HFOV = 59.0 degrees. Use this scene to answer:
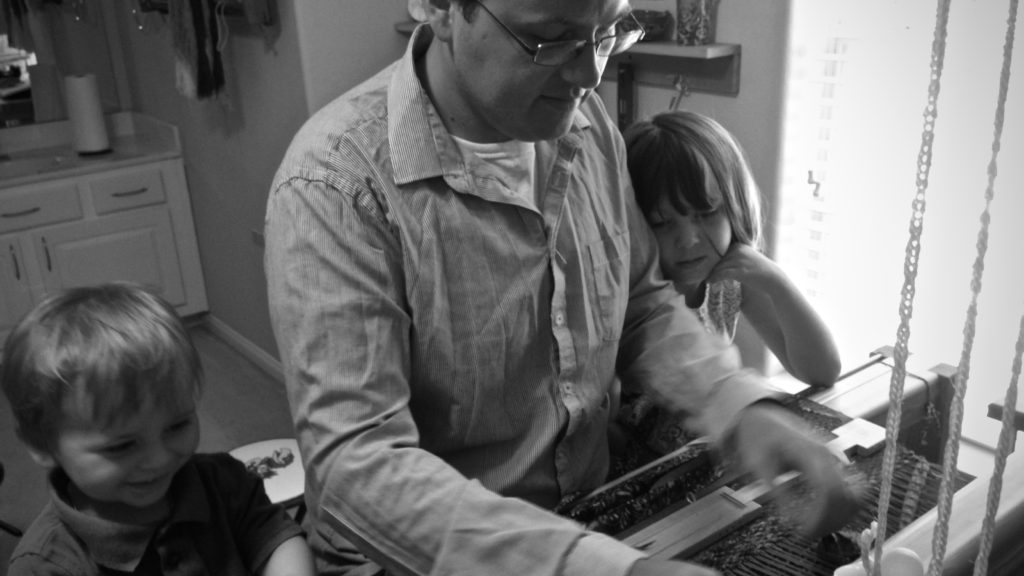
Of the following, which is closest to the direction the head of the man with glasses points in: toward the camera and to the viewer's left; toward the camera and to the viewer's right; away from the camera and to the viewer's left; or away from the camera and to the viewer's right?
toward the camera and to the viewer's right

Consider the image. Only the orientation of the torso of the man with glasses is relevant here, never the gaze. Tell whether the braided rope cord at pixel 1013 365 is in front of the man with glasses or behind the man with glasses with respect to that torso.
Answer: in front

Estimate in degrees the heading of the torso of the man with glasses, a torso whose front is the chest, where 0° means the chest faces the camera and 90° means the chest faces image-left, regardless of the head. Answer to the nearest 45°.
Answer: approximately 315°

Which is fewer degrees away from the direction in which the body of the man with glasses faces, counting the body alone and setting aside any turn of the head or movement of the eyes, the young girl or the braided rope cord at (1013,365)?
the braided rope cord

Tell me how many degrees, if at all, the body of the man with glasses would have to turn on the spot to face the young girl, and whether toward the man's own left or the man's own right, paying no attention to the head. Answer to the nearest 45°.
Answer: approximately 90° to the man's own left

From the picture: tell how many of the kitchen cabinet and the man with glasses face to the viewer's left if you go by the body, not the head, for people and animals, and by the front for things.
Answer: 0

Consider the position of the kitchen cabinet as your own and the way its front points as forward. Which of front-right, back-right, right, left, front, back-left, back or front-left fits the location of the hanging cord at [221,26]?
front-left

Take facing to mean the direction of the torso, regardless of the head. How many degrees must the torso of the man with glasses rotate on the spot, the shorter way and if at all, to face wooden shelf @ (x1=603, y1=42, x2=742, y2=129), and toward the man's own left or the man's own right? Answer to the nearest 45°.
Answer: approximately 135° to the man's own left
